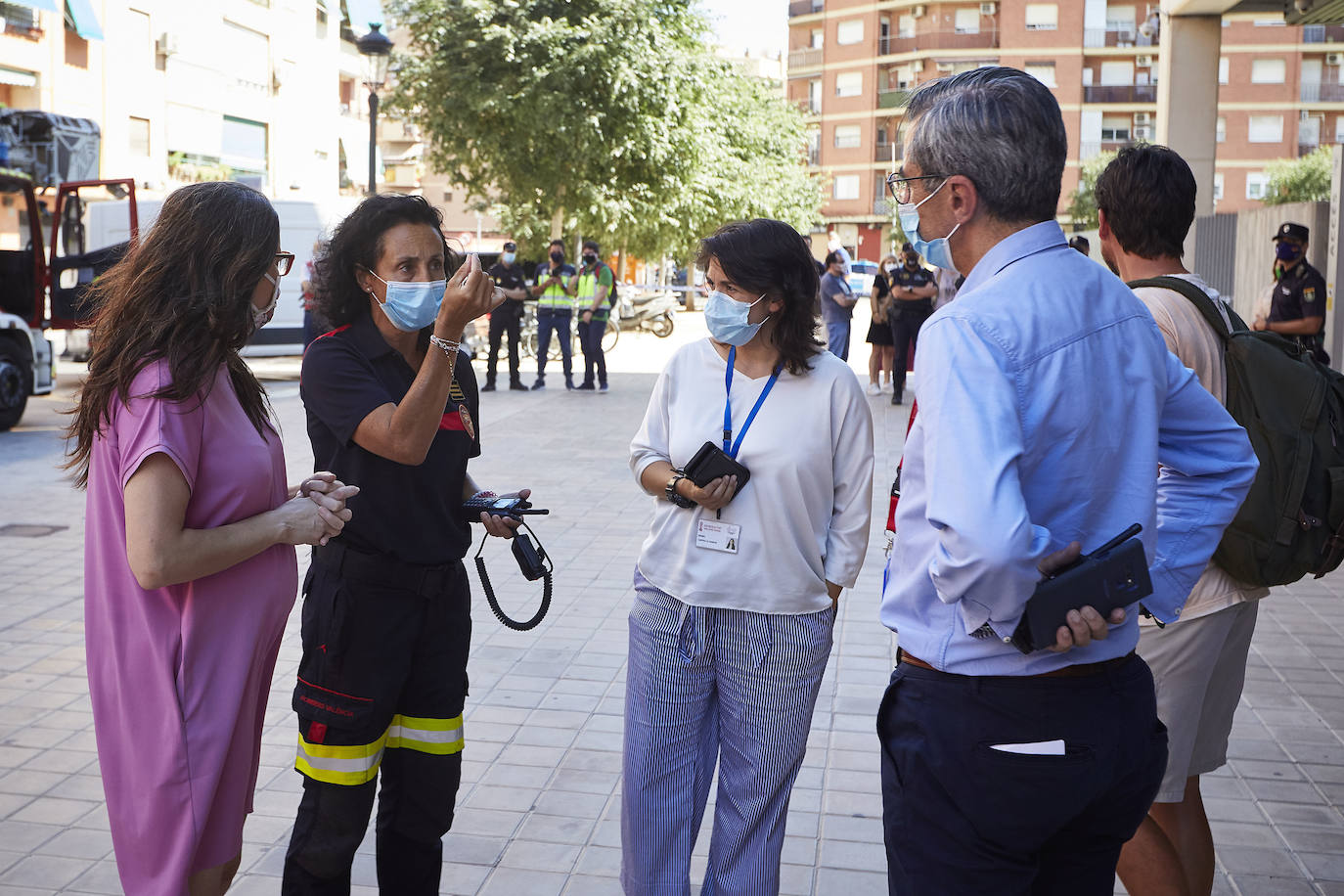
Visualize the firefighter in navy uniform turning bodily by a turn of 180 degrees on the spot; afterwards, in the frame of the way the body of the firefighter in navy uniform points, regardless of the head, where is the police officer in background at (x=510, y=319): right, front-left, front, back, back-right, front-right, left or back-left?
front-right

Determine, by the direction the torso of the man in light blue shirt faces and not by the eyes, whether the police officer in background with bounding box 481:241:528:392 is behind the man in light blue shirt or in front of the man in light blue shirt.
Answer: in front

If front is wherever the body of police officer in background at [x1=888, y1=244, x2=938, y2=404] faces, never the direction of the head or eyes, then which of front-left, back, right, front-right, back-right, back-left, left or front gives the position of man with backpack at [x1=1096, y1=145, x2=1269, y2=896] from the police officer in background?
front

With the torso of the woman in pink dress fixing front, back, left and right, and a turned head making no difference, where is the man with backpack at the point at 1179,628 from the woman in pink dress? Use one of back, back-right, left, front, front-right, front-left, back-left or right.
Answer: front

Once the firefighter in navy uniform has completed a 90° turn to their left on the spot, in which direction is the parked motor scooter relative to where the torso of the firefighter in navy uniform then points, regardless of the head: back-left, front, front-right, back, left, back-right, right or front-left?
front-left

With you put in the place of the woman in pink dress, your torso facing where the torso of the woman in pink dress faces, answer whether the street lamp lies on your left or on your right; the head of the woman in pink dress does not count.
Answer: on your left

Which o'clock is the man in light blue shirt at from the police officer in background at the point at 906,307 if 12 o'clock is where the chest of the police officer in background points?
The man in light blue shirt is roughly at 12 o'clock from the police officer in background.

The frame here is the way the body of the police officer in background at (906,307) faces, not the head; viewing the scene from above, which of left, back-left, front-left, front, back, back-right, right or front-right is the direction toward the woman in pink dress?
front

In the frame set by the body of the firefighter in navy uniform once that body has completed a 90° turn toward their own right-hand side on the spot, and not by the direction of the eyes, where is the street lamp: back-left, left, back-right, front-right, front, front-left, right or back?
back-right

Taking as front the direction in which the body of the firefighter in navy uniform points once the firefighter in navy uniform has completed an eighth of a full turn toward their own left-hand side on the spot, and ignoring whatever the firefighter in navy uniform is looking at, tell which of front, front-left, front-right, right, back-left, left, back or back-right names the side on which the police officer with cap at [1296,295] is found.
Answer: front-left

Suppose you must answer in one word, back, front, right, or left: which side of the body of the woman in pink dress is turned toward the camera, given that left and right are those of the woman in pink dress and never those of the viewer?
right

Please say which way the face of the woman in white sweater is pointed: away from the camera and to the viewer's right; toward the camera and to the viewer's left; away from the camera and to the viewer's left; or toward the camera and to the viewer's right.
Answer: toward the camera and to the viewer's left

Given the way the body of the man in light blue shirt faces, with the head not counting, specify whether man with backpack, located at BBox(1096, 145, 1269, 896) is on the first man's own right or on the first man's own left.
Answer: on the first man's own right

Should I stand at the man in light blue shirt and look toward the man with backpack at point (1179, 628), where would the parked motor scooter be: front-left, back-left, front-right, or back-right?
front-left

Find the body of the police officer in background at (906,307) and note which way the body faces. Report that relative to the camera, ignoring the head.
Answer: toward the camera

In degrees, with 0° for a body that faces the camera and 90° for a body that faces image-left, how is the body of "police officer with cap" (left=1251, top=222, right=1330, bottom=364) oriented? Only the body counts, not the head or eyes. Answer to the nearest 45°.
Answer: approximately 45°

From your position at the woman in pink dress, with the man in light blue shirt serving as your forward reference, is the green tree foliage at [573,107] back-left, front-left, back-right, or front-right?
back-left

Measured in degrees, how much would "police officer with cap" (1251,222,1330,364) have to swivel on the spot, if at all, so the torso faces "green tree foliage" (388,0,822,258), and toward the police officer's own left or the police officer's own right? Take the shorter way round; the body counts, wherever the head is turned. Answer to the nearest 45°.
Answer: approximately 90° to the police officer's own right
